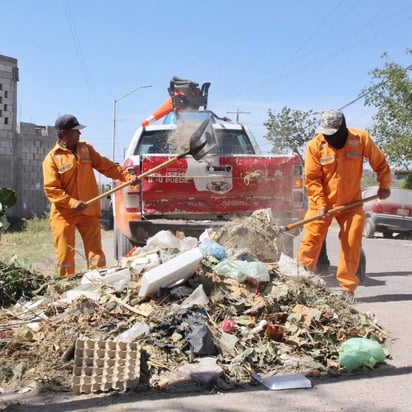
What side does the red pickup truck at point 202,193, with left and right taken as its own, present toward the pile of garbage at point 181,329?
back

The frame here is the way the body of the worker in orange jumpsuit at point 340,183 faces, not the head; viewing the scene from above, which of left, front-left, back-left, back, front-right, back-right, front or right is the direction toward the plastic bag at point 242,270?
front-right

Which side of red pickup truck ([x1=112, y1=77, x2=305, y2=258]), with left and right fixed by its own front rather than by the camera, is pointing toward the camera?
back

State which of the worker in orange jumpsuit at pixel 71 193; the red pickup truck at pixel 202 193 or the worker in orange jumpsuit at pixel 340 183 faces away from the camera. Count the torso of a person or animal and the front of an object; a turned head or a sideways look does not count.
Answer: the red pickup truck

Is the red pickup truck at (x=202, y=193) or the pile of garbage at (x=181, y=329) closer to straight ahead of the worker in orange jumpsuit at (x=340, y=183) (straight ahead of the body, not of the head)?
the pile of garbage

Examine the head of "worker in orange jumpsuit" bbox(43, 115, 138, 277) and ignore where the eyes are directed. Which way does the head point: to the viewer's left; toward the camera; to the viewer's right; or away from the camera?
to the viewer's right

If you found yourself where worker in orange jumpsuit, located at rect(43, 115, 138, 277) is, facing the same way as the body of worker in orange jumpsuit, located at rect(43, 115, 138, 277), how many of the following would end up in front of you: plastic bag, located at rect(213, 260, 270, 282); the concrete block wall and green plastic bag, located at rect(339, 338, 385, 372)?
2
